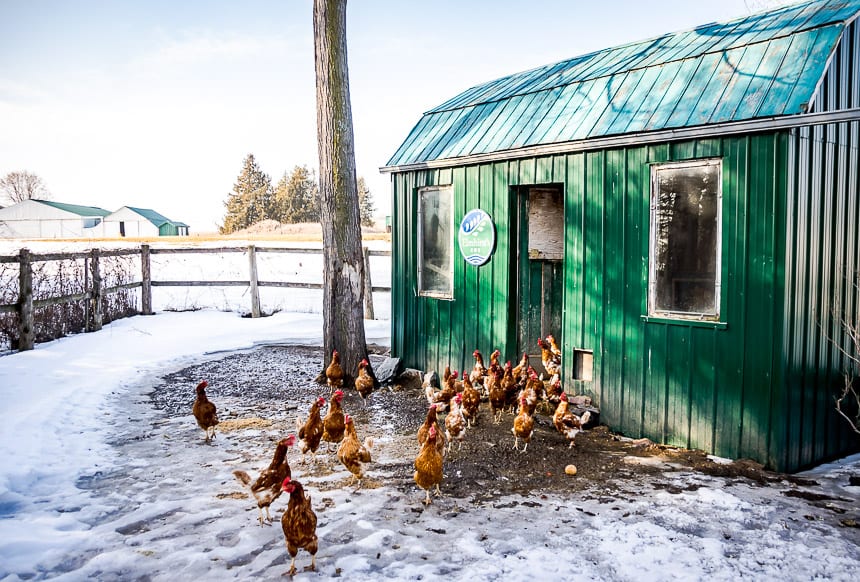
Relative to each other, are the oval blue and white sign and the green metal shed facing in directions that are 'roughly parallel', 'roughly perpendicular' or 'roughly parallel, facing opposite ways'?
roughly parallel

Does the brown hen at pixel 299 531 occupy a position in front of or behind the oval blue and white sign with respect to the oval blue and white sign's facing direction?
in front

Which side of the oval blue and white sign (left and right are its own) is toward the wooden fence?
right

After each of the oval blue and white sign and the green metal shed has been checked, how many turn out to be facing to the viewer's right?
0

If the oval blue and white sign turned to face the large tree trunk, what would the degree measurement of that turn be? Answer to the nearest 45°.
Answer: approximately 45° to its right

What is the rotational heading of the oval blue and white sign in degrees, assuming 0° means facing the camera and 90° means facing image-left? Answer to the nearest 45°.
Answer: approximately 45°

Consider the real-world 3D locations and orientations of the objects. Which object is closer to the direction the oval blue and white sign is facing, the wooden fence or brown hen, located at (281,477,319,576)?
the brown hen

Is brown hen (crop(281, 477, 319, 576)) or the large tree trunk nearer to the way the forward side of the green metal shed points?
the brown hen

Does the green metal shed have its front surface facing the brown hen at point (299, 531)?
yes

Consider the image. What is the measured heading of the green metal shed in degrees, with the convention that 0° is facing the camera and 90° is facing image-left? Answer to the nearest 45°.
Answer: approximately 45°

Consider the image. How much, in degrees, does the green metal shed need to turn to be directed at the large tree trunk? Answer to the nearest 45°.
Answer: approximately 45° to its right
